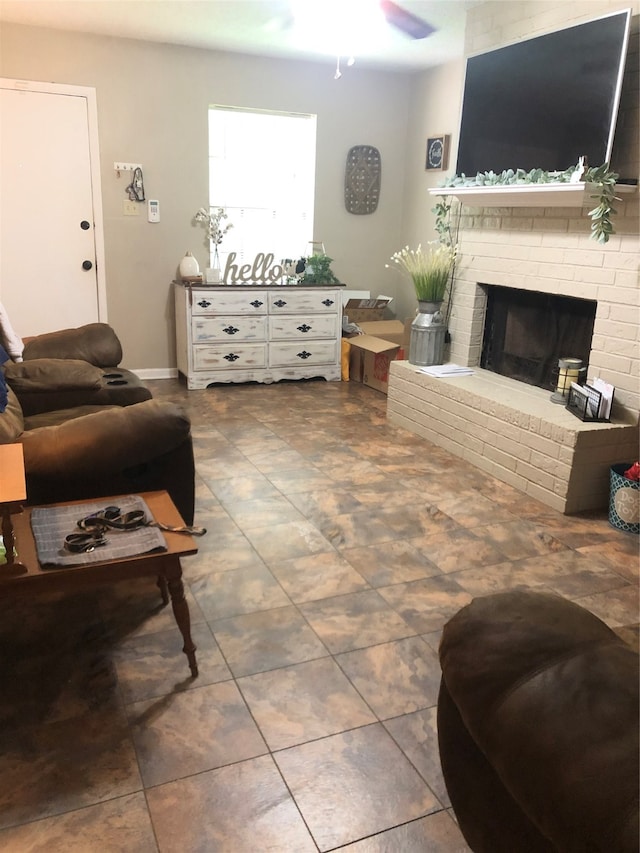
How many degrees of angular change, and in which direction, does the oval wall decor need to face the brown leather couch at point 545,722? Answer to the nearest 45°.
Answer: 0° — it already faces it

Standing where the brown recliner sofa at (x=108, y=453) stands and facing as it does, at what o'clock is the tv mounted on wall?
The tv mounted on wall is roughly at 11 o'clock from the brown recliner sofa.

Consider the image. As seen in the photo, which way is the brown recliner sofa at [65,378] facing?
to the viewer's right

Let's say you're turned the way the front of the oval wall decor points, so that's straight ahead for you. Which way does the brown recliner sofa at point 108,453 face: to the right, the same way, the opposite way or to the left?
to the left

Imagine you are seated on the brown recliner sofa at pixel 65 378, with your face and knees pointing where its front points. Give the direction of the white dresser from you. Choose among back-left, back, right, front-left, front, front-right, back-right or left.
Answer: front-left

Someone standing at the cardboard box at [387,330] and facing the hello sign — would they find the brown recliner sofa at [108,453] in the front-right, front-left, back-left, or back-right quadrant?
front-left

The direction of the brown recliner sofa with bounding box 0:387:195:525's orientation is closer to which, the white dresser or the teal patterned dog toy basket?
the teal patterned dog toy basket

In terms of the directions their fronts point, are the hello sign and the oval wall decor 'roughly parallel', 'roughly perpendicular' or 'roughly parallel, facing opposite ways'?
roughly parallel

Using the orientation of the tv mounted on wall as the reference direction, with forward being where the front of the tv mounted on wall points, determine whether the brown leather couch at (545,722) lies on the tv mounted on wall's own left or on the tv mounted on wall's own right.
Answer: on the tv mounted on wall's own left

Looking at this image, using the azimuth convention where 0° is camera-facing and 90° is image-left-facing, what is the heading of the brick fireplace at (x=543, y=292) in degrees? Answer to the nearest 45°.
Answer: approximately 45°

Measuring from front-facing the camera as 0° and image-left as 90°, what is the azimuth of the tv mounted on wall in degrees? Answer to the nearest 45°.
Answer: approximately 45°

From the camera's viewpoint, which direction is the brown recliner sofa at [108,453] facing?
to the viewer's right

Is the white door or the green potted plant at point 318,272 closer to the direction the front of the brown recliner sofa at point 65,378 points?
the green potted plant

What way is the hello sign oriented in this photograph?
toward the camera

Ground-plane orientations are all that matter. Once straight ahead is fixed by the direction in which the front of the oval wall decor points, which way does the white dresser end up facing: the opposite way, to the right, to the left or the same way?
the same way

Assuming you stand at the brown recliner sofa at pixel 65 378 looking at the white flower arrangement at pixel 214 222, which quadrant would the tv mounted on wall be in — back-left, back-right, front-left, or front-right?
front-right

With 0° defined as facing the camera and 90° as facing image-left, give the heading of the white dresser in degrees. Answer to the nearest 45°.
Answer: approximately 0°

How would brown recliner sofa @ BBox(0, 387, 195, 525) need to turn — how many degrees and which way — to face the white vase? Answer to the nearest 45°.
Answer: approximately 90° to its left

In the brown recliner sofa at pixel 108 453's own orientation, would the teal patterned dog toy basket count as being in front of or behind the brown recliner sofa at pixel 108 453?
in front
